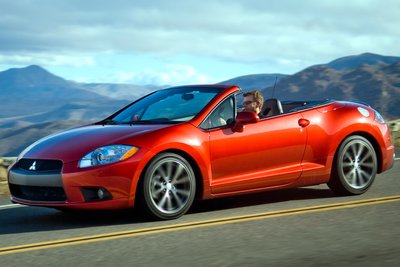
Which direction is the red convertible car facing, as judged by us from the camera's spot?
facing the viewer and to the left of the viewer
